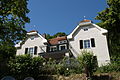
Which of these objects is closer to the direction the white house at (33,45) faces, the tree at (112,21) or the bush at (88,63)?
the bush

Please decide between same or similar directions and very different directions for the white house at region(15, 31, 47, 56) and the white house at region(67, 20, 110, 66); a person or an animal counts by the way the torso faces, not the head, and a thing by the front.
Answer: same or similar directions

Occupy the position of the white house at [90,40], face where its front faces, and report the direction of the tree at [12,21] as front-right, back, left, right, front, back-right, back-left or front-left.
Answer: front-right

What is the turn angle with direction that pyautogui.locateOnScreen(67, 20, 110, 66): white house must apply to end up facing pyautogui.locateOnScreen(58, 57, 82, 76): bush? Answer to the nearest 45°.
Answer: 0° — it already faces it

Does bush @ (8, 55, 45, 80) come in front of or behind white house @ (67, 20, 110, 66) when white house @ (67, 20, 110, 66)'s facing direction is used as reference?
in front

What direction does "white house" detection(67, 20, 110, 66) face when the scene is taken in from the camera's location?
facing the viewer

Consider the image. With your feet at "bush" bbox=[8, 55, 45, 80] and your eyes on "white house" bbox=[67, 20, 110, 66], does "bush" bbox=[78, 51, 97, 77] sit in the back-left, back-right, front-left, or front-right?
front-right

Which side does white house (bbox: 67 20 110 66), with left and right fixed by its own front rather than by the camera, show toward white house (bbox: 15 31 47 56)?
right

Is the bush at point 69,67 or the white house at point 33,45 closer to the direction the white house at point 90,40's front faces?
the bush

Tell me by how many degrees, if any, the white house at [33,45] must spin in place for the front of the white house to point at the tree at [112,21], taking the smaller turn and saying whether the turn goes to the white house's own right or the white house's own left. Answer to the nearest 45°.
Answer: approximately 45° to the white house's own left

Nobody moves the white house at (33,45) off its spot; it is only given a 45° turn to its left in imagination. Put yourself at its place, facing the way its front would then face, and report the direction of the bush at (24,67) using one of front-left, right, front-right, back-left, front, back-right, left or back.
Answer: front-right

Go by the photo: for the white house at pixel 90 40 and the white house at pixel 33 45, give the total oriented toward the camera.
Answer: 2
